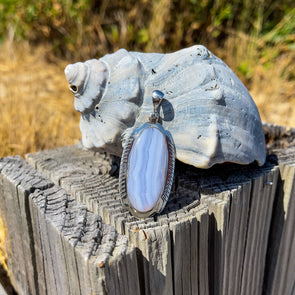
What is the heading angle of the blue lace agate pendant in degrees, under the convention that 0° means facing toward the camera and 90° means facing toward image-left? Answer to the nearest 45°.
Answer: approximately 0°
